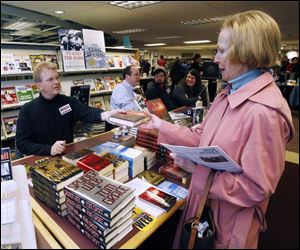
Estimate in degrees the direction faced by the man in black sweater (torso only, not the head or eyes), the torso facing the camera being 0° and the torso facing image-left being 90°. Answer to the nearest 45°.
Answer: approximately 315°

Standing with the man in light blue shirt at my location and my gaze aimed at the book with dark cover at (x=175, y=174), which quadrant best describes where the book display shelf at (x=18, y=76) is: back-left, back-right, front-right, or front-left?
back-right

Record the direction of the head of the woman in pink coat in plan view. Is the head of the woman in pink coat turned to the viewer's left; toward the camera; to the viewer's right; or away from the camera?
to the viewer's left

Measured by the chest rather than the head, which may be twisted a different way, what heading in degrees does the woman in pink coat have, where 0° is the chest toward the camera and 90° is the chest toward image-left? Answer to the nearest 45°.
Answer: approximately 90°

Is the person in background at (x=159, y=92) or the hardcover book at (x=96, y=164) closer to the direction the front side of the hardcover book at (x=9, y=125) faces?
the hardcover book

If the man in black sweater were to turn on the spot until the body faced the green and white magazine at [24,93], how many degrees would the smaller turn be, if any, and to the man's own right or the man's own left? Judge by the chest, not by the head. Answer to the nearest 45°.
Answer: approximately 135° to the man's own left
